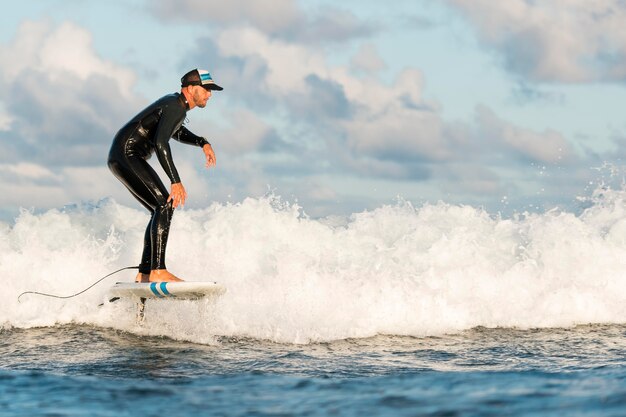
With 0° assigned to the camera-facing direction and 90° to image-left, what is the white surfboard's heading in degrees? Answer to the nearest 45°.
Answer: approximately 270°

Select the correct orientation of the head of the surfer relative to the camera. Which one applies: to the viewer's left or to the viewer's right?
to the viewer's right

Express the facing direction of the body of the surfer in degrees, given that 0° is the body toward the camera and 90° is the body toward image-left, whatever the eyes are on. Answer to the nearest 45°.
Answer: approximately 270°
